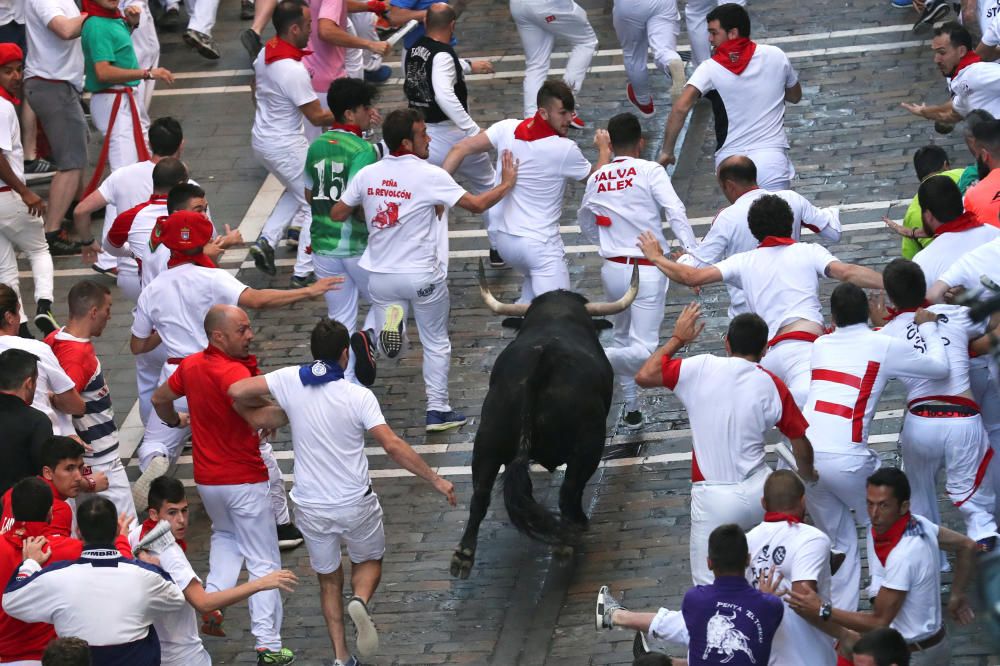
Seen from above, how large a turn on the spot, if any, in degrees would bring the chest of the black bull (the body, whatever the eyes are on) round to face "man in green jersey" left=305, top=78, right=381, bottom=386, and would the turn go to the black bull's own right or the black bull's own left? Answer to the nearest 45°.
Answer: approximately 45° to the black bull's own left

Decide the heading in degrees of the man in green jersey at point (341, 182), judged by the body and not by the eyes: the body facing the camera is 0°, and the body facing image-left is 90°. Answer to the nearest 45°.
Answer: approximately 225°

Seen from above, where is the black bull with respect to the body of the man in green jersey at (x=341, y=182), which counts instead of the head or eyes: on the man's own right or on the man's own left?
on the man's own right

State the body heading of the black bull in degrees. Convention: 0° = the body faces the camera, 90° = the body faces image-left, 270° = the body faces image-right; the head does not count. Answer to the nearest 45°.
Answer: approximately 180°
